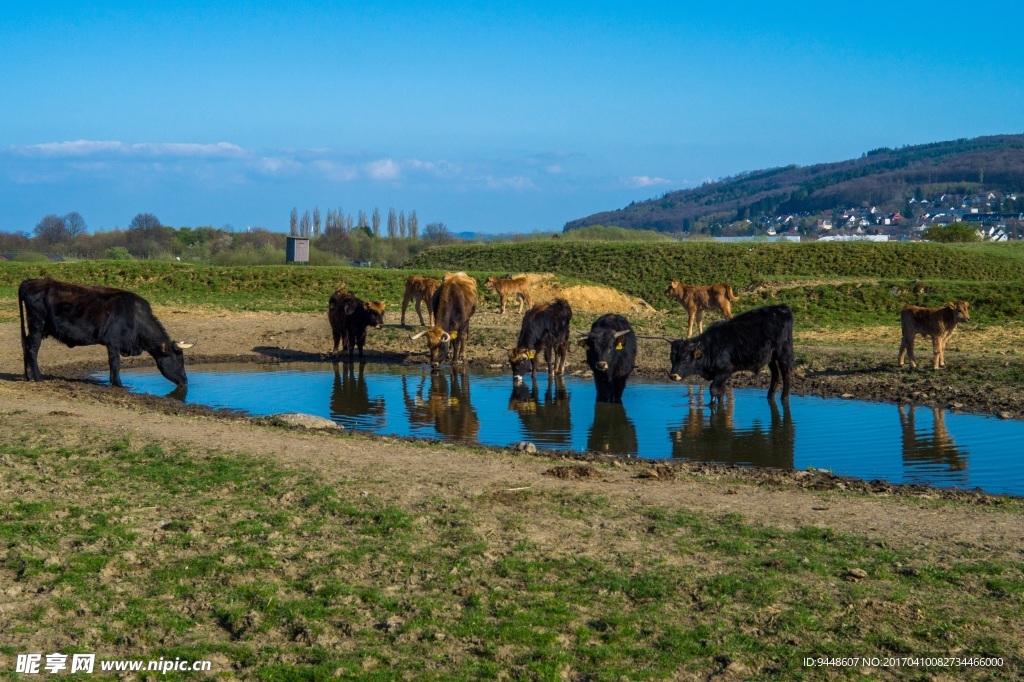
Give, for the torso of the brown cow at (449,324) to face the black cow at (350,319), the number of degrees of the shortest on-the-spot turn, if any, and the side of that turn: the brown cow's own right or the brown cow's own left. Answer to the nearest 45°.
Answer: approximately 90° to the brown cow's own right

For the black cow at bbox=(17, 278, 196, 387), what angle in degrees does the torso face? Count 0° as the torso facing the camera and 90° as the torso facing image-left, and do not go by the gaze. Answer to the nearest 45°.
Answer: approximately 270°

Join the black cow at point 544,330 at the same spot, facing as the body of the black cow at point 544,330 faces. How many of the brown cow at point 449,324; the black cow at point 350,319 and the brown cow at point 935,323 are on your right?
2

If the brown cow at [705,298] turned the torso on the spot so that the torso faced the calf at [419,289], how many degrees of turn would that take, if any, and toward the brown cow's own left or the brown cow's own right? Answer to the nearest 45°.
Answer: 0° — it already faces it

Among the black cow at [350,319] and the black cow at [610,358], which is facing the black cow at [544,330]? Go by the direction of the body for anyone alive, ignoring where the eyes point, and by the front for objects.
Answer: the black cow at [350,319]

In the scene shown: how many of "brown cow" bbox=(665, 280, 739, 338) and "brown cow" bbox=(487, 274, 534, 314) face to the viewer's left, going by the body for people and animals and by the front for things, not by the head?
2

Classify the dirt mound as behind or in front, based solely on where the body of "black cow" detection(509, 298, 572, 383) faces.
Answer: behind

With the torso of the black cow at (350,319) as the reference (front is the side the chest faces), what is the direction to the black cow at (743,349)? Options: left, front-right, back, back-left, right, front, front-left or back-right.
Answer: front

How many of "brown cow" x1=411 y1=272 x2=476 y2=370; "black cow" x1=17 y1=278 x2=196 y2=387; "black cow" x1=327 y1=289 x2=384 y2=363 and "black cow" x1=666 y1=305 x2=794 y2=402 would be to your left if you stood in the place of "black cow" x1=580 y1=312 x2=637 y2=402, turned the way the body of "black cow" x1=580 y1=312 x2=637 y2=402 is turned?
1

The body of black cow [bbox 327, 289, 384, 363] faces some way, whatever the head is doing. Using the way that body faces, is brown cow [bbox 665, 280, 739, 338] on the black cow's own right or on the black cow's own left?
on the black cow's own left

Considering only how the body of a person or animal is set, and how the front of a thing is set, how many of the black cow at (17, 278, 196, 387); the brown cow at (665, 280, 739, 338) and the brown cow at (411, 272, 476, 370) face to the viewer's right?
1

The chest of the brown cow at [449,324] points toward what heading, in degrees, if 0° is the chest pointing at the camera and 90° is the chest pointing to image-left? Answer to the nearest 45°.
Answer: approximately 45°

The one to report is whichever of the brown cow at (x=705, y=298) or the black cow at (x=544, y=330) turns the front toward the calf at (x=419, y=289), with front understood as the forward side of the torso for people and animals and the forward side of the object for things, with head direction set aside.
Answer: the brown cow

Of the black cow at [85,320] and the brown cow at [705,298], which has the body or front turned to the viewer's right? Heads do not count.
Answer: the black cow

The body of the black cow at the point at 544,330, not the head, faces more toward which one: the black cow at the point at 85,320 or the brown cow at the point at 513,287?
the black cow

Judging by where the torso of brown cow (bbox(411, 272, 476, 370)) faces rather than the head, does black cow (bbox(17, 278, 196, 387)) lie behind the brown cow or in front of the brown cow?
in front

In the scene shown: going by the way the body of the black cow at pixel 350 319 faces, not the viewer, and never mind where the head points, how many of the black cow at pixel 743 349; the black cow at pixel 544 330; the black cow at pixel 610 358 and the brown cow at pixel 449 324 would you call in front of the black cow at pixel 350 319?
4

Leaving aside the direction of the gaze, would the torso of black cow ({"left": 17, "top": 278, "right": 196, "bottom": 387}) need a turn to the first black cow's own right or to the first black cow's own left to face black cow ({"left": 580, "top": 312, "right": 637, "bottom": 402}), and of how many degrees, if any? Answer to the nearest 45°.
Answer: approximately 45° to the first black cow's own right

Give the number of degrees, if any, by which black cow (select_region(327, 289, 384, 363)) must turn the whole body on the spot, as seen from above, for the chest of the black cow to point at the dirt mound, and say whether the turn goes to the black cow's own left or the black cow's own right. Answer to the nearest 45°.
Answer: approximately 90° to the black cow's own left
